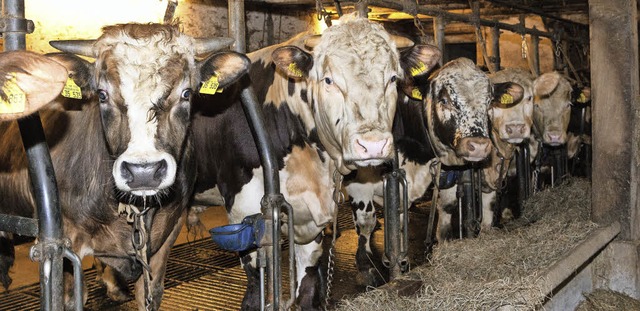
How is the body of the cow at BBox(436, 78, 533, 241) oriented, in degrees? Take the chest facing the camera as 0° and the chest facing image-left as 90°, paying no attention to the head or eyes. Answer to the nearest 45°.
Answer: approximately 315°

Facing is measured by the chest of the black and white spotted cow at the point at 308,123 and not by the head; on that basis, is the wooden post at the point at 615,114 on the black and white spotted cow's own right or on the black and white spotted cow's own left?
on the black and white spotted cow's own left

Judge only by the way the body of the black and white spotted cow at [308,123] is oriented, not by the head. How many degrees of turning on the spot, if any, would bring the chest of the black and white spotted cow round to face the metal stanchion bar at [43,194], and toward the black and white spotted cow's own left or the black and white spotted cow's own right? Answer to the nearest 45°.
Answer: approximately 90° to the black and white spotted cow's own right

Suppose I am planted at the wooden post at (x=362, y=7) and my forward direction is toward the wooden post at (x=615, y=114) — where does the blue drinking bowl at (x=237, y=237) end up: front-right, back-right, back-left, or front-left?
back-right

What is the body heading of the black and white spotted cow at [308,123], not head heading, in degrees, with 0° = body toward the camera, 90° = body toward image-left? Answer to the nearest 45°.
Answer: approximately 315°

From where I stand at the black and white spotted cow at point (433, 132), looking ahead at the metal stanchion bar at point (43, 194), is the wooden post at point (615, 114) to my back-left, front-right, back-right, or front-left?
back-left

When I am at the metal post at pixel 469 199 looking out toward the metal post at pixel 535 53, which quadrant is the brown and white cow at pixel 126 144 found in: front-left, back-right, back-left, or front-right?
back-left

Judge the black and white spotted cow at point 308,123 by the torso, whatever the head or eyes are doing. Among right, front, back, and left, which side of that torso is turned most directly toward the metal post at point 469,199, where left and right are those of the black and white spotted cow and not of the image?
left

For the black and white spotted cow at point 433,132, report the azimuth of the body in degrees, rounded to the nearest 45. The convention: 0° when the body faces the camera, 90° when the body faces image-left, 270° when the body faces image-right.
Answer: approximately 315°

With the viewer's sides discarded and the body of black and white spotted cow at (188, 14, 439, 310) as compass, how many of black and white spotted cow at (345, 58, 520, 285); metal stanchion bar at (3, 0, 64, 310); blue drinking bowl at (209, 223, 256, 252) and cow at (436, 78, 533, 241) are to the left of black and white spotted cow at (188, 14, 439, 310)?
2

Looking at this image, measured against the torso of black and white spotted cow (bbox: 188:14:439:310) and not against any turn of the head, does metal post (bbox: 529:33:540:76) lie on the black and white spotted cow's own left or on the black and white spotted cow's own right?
on the black and white spotted cow's own left

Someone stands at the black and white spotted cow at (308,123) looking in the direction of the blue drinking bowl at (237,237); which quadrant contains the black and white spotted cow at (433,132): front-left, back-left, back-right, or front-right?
back-left
